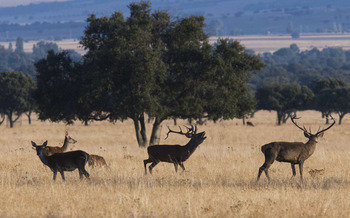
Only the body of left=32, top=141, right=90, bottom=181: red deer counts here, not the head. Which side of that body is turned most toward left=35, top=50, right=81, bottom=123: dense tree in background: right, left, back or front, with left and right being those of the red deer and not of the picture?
right

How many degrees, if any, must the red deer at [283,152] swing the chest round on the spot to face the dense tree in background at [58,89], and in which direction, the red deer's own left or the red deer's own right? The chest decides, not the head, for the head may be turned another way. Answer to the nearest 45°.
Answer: approximately 135° to the red deer's own left

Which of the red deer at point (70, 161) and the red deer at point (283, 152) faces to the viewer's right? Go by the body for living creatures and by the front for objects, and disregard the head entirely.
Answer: the red deer at point (283, 152)

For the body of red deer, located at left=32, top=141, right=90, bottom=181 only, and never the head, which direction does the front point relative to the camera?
to the viewer's left

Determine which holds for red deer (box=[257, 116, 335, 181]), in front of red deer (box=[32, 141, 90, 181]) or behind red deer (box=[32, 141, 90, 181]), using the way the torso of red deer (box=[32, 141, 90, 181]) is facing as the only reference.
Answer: behind

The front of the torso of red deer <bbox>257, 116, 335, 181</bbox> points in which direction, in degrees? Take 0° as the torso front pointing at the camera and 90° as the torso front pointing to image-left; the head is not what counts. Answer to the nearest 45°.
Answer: approximately 270°

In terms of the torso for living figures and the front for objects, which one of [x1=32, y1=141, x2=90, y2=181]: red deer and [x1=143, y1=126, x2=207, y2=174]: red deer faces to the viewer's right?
[x1=143, y1=126, x2=207, y2=174]: red deer

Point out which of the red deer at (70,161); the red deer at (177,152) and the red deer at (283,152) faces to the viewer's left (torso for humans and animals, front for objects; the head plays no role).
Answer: the red deer at (70,161)

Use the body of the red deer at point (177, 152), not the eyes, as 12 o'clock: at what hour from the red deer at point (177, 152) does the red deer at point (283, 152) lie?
the red deer at point (283, 152) is roughly at 1 o'clock from the red deer at point (177, 152).

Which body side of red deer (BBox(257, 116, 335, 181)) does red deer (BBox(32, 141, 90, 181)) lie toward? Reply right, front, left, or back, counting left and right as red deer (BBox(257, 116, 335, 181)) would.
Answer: back

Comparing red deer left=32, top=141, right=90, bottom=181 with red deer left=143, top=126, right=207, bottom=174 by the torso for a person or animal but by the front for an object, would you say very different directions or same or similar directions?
very different directions

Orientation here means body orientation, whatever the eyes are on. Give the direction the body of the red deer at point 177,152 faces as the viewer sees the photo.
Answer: to the viewer's right

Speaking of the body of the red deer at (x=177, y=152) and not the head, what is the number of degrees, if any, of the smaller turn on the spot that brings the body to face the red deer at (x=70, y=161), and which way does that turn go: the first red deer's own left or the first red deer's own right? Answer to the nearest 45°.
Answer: approximately 135° to the first red deer's own right
